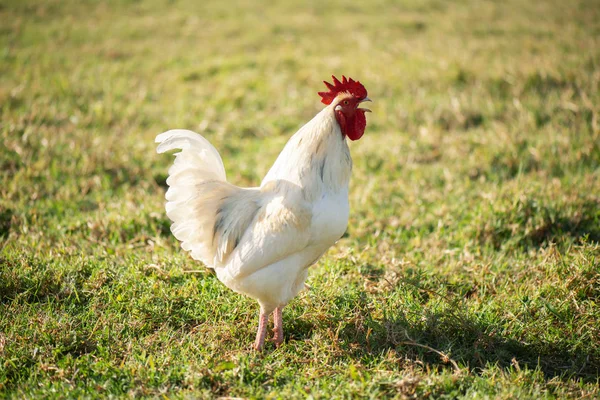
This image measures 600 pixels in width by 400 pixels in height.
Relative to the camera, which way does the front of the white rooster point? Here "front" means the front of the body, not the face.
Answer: to the viewer's right
